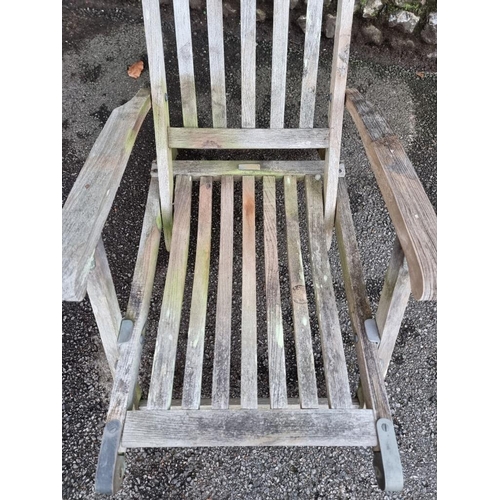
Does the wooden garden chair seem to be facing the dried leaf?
no

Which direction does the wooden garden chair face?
toward the camera

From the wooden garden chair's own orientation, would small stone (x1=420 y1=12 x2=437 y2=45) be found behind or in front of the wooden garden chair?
behind

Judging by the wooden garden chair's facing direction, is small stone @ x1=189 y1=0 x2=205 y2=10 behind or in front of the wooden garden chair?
behind

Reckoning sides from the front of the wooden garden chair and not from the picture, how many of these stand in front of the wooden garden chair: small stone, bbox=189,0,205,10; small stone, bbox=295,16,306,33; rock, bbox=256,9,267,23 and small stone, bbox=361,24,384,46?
0

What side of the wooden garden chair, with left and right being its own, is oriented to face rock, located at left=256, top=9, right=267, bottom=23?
back

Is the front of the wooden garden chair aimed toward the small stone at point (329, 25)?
no

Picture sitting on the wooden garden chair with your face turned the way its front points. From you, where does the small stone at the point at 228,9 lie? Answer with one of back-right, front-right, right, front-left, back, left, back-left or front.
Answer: back
